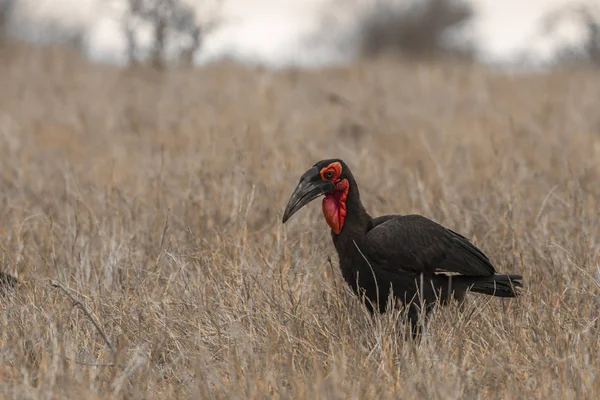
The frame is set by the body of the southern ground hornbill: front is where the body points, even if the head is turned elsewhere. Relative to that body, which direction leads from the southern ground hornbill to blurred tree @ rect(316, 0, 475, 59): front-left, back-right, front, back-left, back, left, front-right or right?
right

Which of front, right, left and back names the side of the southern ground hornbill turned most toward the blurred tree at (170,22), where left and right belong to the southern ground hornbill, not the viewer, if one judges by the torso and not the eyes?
right

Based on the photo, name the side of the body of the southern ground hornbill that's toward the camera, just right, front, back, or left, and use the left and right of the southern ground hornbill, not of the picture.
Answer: left
